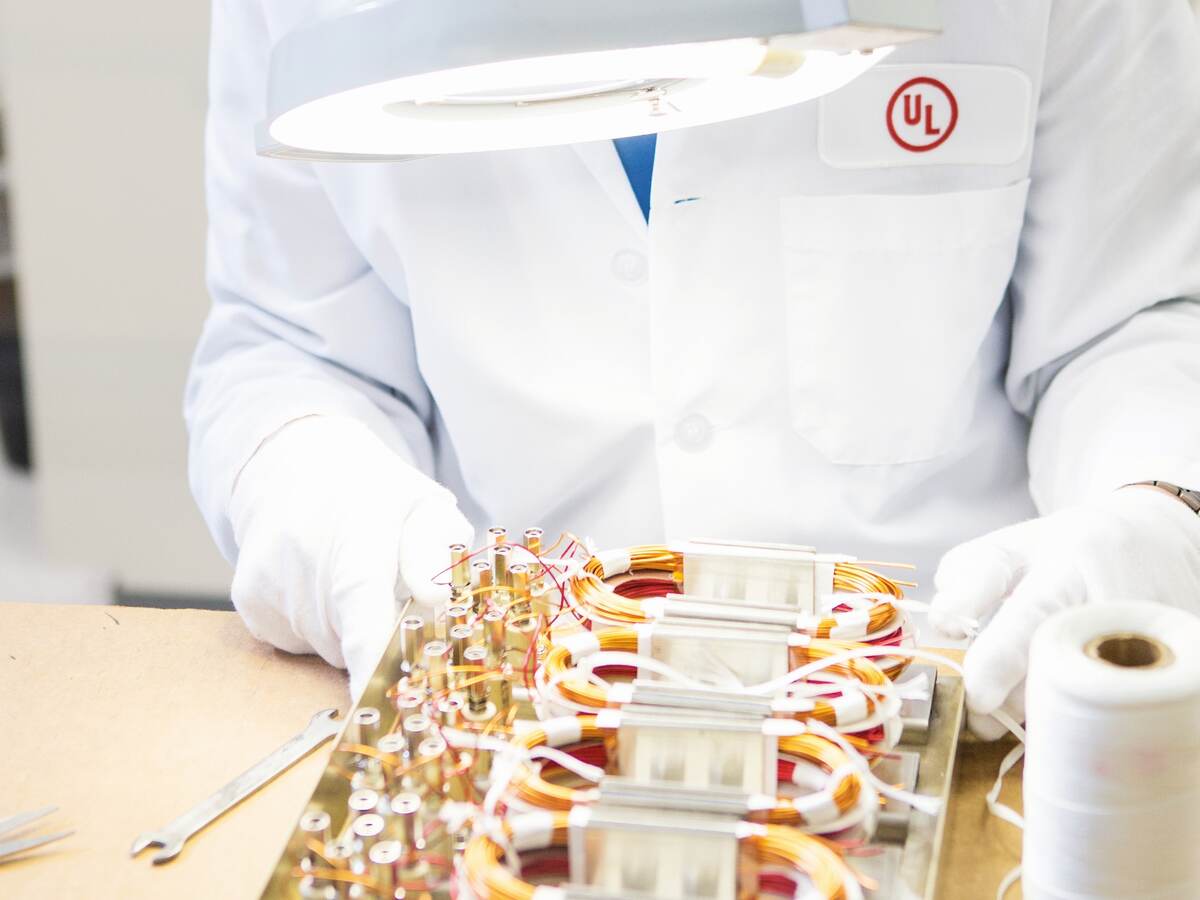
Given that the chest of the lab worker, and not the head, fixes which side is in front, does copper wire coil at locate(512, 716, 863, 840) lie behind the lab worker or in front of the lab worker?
in front

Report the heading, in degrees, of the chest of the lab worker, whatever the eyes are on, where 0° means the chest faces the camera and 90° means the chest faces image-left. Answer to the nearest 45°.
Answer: approximately 0°

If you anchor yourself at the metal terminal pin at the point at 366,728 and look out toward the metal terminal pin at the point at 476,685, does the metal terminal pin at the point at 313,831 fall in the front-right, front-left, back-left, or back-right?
back-right

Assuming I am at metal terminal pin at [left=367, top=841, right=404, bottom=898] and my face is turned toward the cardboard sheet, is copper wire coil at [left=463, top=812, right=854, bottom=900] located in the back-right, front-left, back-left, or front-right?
back-right

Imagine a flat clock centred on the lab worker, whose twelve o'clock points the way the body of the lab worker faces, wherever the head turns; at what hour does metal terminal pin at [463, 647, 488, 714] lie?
The metal terminal pin is roughly at 1 o'clock from the lab worker.

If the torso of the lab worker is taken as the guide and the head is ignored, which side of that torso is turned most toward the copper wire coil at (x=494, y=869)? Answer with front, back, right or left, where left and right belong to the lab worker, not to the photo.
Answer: front

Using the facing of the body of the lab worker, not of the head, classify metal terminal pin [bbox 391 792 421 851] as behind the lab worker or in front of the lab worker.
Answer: in front

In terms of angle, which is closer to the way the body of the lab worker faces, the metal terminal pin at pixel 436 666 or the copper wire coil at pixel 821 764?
the copper wire coil

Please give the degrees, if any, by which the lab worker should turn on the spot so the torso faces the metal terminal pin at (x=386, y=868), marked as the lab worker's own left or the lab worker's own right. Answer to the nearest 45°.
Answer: approximately 45° to the lab worker's own right

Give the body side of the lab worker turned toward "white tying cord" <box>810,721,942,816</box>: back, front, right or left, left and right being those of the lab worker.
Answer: front

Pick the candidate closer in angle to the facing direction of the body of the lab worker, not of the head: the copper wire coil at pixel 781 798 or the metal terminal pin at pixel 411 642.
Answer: the copper wire coil

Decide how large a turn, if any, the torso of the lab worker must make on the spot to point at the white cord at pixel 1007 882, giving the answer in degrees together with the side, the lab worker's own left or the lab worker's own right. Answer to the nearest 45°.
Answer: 0° — they already face it
